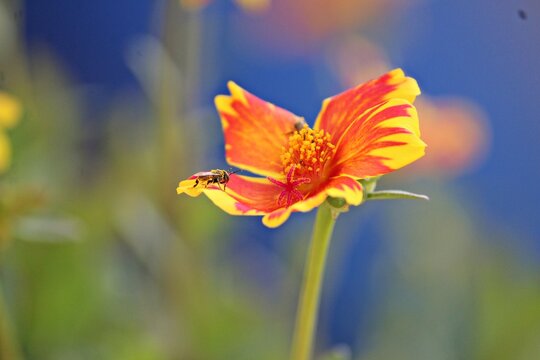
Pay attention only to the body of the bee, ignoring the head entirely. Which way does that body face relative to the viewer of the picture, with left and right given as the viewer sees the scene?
facing to the right of the viewer
